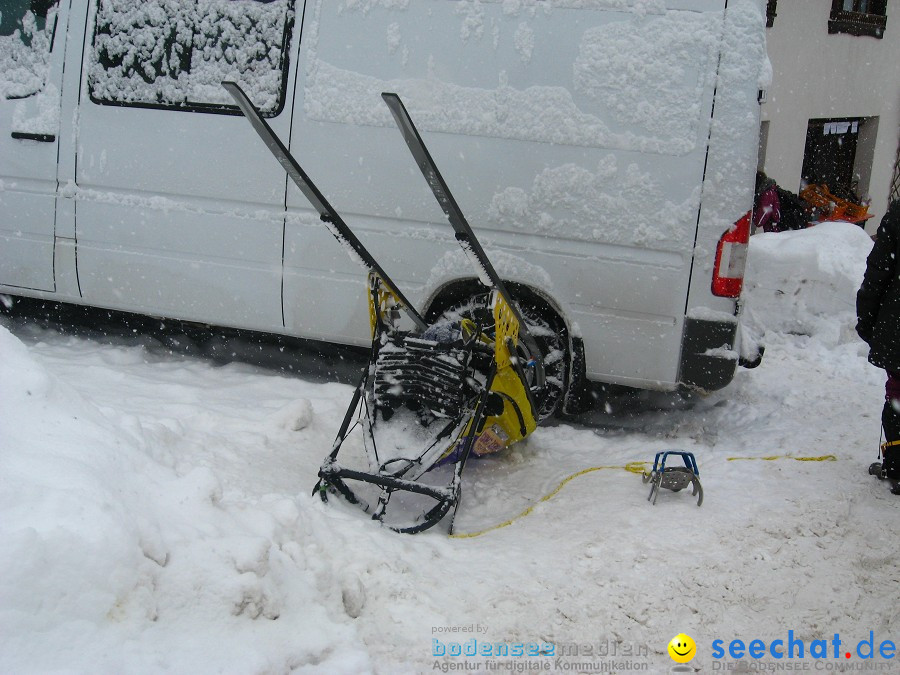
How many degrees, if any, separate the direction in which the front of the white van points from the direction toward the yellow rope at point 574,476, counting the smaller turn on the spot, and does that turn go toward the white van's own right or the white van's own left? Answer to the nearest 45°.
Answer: approximately 135° to the white van's own left

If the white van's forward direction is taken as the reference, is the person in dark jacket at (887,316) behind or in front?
behind

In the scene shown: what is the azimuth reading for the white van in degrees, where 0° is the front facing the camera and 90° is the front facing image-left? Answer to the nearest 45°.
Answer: approximately 90°

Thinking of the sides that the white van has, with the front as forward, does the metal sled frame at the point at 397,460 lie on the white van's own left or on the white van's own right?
on the white van's own left

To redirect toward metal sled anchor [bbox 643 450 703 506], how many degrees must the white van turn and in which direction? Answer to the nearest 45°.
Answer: approximately 135° to its left
